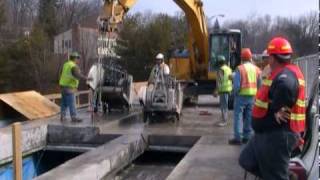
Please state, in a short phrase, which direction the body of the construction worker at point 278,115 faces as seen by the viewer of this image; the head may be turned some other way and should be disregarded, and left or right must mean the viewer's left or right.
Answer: facing to the left of the viewer

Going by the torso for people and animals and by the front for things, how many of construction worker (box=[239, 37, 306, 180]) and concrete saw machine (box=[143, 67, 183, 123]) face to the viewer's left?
1

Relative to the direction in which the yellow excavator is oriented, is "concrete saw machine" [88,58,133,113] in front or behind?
in front

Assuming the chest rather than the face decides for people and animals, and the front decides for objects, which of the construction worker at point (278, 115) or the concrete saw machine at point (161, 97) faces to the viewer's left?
the construction worker

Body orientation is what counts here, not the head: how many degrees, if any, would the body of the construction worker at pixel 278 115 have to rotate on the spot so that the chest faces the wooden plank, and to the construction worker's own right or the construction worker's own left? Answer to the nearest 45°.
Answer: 0° — they already face it

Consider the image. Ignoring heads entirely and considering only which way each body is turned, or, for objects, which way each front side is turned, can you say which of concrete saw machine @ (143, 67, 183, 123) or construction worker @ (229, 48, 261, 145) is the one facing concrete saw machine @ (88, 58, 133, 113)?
the construction worker

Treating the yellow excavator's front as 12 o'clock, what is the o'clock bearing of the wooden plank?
The wooden plank is roughly at 11 o'clock from the yellow excavator.

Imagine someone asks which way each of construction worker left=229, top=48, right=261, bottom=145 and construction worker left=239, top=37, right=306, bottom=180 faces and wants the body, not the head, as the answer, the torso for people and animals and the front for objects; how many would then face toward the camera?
0

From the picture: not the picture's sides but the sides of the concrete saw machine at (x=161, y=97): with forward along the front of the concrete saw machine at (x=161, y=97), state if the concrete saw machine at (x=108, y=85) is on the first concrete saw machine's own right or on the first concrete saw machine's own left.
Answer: on the first concrete saw machine's own right

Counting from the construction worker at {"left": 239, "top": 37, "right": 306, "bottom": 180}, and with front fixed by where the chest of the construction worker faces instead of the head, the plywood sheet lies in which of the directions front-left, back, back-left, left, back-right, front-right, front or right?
front-right

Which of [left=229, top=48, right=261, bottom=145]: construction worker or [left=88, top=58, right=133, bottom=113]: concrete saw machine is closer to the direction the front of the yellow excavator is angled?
the concrete saw machine

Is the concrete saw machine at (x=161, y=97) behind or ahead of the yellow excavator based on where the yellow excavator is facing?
ahead

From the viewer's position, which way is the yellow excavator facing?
facing the viewer and to the left of the viewer

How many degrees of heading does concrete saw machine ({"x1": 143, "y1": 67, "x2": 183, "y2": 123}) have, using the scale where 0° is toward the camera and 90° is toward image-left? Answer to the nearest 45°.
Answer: approximately 0°

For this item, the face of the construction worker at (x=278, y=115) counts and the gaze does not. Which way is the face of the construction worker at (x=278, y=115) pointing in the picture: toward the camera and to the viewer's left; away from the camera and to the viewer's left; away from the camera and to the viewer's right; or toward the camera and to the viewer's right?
away from the camera and to the viewer's left

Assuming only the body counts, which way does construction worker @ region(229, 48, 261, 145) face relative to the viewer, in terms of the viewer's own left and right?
facing away from the viewer and to the left of the viewer
